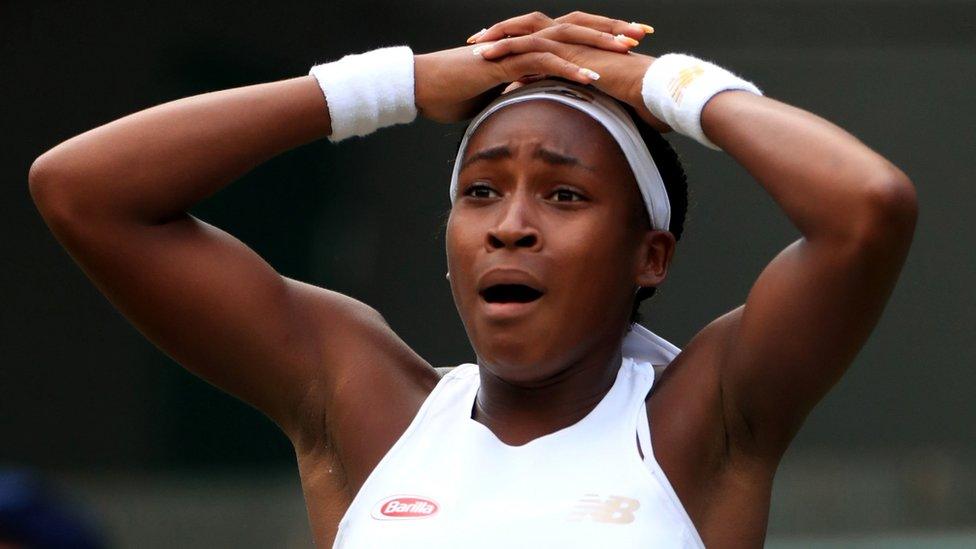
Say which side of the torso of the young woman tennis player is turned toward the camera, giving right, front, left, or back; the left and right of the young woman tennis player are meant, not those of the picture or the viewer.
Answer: front
